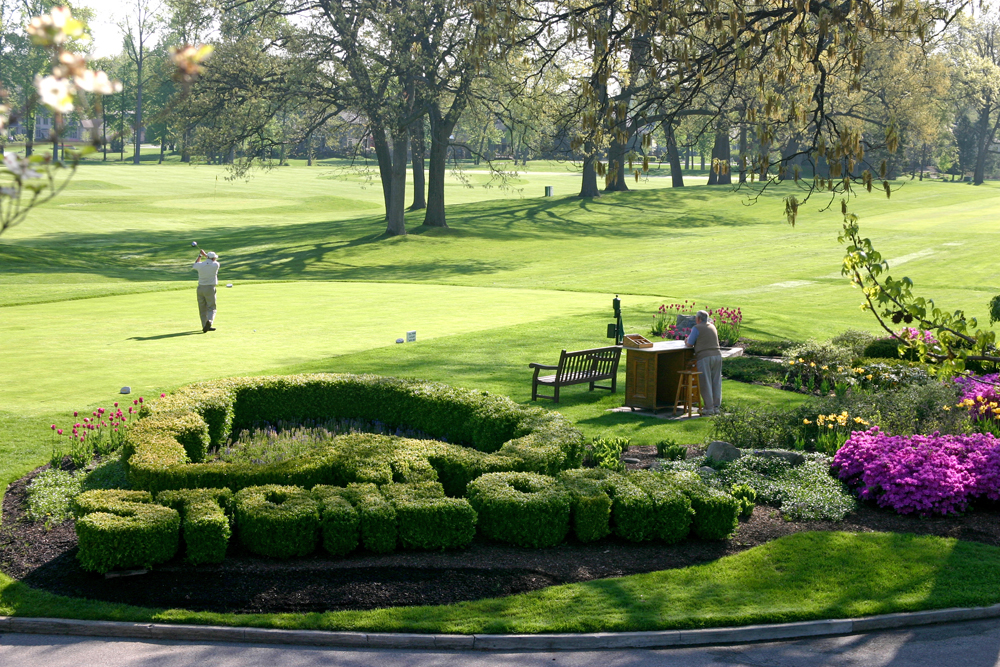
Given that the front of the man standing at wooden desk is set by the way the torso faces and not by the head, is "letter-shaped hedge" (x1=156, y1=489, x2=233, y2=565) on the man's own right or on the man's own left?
on the man's own left

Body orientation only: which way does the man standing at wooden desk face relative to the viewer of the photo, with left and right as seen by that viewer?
facing away from the viewer and to the left of the viewer

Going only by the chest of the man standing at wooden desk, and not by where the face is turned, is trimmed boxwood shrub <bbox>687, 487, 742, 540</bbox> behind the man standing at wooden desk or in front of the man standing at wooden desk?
behind

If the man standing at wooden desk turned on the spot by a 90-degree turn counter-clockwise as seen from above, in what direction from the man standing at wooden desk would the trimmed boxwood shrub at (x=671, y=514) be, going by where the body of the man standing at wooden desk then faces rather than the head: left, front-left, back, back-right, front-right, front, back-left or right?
front-left

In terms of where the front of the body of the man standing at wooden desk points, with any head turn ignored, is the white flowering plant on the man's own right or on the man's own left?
on the man's own left

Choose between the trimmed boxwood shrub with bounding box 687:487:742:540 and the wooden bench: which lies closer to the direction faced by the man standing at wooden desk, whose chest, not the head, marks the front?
the wooden bench
